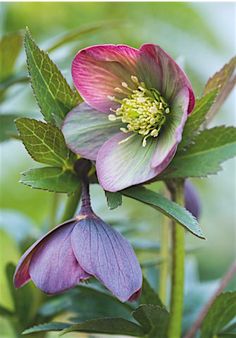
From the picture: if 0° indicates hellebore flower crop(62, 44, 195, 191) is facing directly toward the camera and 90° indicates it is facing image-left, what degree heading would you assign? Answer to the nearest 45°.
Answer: approximately 45°
